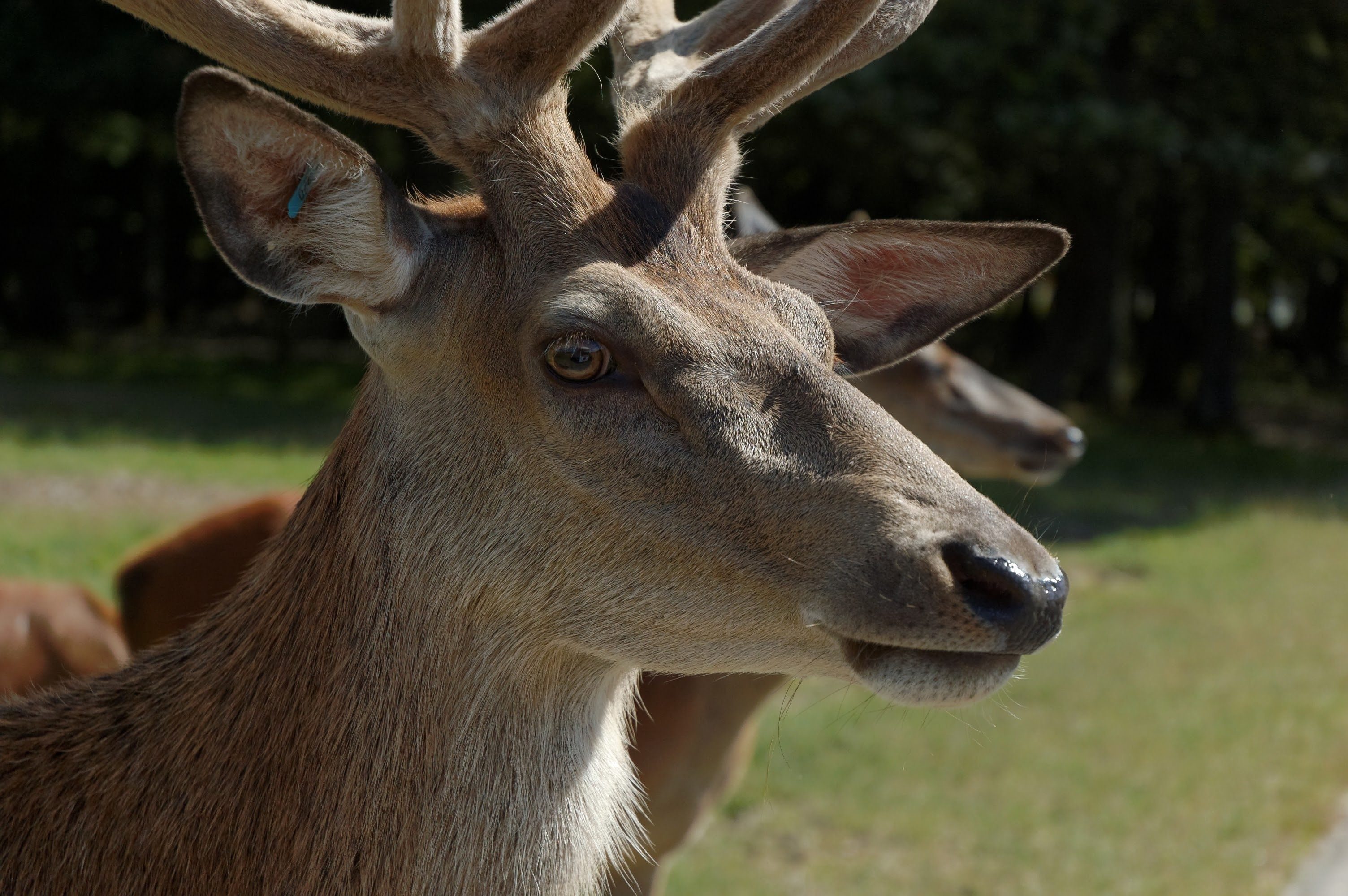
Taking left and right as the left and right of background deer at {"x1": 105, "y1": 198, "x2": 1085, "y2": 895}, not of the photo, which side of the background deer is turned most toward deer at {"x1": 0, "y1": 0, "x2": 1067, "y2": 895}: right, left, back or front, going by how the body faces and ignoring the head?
right

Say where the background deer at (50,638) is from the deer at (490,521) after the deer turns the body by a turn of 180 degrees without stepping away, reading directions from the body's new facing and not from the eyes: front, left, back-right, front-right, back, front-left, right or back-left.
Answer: front

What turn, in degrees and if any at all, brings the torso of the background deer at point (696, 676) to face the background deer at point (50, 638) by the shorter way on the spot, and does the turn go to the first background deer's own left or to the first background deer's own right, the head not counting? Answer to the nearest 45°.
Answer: approximately 180°

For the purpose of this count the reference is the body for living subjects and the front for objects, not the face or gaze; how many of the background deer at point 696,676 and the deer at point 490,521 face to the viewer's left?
0

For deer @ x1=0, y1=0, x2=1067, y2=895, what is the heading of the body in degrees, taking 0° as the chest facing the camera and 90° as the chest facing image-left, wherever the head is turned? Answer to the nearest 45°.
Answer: approximately 315°

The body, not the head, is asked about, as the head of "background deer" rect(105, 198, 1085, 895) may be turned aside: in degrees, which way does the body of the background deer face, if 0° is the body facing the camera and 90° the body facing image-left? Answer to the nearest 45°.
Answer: approximately 270°
